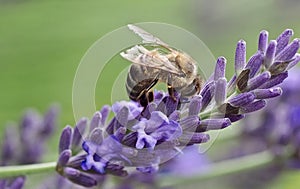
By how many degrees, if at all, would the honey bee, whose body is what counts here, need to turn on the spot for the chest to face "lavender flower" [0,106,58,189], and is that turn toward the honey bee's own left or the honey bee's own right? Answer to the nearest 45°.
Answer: approximately 135° to the honey bee's own left

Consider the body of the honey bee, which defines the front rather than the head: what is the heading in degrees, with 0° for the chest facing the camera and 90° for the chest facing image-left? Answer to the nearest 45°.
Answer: approximately 270°
